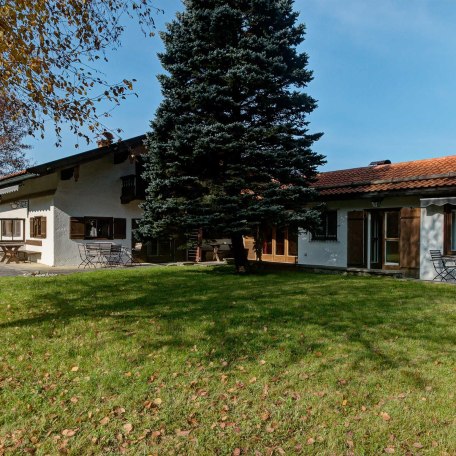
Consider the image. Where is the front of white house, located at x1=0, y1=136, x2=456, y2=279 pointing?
toward the camera

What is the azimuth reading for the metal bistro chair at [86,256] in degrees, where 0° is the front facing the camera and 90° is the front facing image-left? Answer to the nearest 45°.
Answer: approximately 315°

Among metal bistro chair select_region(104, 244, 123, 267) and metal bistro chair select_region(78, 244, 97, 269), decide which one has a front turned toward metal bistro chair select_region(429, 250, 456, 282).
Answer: metal bistro chair select_region(78, 244, 97, 269)

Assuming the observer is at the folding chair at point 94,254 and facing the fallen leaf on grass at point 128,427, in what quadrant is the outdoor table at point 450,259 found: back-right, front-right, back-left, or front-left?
front-left

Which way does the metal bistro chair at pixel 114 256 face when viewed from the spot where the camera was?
facing the viewer and to the left of the viewer

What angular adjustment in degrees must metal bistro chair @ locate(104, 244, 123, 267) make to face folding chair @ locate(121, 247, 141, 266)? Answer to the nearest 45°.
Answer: approximately 180°

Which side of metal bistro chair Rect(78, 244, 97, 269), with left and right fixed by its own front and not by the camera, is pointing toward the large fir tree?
front
